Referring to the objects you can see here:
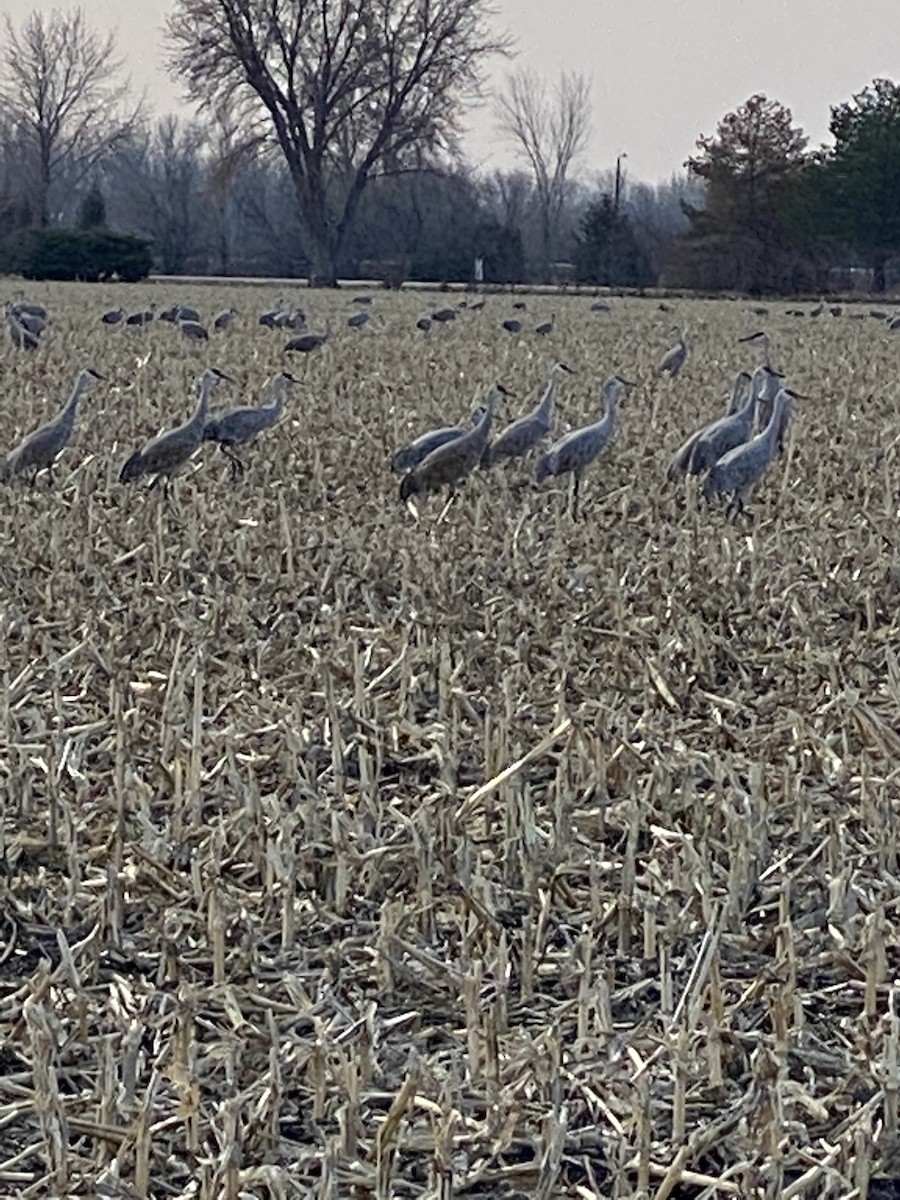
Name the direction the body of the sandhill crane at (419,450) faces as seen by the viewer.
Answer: to the viewer's right

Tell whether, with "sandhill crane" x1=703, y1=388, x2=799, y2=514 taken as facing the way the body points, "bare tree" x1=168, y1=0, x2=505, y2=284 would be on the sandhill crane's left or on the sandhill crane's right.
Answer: on the sandhill crane's left

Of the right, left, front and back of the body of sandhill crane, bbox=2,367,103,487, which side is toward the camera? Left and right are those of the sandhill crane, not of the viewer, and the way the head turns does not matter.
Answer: right

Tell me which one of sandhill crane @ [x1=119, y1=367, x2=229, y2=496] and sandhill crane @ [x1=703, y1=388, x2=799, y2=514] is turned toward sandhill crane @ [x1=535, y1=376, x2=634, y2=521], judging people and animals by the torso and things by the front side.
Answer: sandhill crane @ [x1=119, y1=367, x2=229, y2=496]

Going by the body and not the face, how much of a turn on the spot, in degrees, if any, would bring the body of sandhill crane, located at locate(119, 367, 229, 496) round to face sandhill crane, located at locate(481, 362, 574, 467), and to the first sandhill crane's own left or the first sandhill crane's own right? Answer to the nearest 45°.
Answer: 0° — it already faces it

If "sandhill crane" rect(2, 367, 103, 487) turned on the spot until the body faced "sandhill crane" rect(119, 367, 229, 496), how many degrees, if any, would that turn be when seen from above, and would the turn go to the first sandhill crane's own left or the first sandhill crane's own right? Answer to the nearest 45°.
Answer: approximately 45° to the first sandhill crane's own right

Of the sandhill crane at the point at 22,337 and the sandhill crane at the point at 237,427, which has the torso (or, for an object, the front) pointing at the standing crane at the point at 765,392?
the sandhill crane at the point at 237,427

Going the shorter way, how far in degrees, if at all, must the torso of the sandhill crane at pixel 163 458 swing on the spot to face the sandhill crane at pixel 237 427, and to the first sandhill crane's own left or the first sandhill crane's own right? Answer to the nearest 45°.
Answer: approximately 45° to the first sandhill crane's own left

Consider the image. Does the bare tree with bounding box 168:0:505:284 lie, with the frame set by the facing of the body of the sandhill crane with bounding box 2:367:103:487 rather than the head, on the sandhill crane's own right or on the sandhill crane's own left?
on the sandhill crane's own left

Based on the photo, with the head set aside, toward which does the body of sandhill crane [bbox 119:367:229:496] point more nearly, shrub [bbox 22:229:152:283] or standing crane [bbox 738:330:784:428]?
the standing crane

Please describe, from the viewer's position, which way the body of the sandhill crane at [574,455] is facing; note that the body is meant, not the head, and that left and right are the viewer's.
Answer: facing to the right of the viewer

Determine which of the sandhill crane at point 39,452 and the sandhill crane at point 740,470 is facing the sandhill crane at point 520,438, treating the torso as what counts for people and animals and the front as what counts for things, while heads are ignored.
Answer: the sandhill crane at point 39,452

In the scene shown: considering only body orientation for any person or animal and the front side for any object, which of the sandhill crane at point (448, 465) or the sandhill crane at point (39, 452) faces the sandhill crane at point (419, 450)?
the sandhill crane at point (39, 452)

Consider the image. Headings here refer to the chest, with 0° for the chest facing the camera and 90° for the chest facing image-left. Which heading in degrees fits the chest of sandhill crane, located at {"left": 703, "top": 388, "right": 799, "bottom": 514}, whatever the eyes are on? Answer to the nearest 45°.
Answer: approximately 270°

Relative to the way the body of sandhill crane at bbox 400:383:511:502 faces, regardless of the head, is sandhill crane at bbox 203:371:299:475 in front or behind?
behind

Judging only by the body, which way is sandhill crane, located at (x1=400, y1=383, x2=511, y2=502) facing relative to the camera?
to the viewer's right

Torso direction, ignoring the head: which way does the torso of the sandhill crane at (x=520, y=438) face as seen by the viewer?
to the viewer's right
